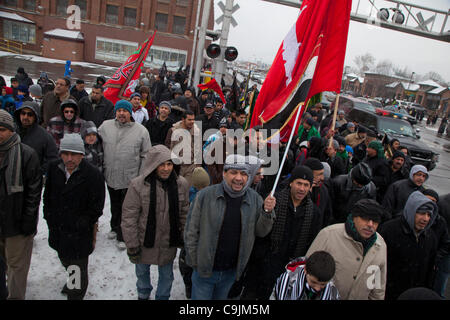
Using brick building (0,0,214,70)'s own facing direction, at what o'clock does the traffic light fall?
The traffic light is roughly at 12 o'clock from the brick building.

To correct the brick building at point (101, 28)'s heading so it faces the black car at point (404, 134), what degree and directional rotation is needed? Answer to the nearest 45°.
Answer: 0° — it already faces it

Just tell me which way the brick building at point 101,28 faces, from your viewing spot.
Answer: facing the viewer

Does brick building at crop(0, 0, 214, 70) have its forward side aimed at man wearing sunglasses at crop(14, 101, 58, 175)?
yes

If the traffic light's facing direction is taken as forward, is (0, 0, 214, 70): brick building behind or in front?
behind

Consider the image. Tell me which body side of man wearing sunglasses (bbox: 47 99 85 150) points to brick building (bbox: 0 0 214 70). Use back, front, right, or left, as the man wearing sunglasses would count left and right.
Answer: back

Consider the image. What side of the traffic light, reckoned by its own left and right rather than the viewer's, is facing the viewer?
front

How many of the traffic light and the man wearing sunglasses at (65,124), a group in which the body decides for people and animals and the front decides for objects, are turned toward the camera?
2

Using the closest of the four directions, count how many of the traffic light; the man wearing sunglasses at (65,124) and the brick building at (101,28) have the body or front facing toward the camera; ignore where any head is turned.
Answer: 3

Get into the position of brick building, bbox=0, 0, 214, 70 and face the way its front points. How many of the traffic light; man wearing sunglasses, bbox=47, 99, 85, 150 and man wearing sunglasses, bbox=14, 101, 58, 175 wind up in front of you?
3

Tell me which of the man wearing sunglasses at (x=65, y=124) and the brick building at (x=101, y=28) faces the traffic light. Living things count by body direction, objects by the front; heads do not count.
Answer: the brick building

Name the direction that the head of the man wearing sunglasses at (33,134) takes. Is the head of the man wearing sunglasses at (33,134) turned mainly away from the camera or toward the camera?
toward the camera
